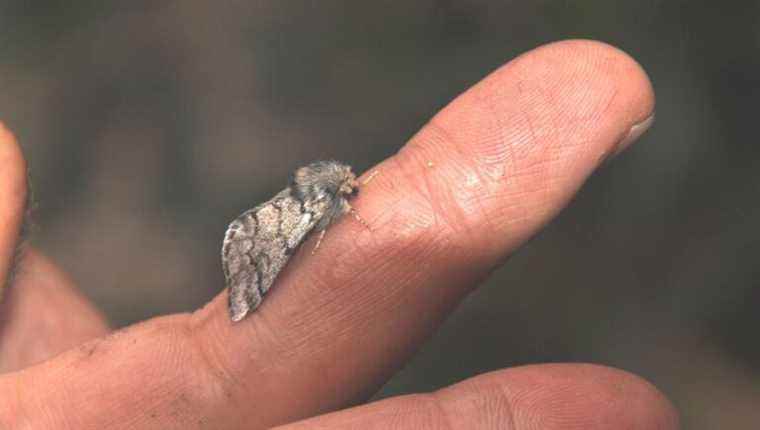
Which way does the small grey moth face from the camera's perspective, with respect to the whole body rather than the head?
to the viewer's right
